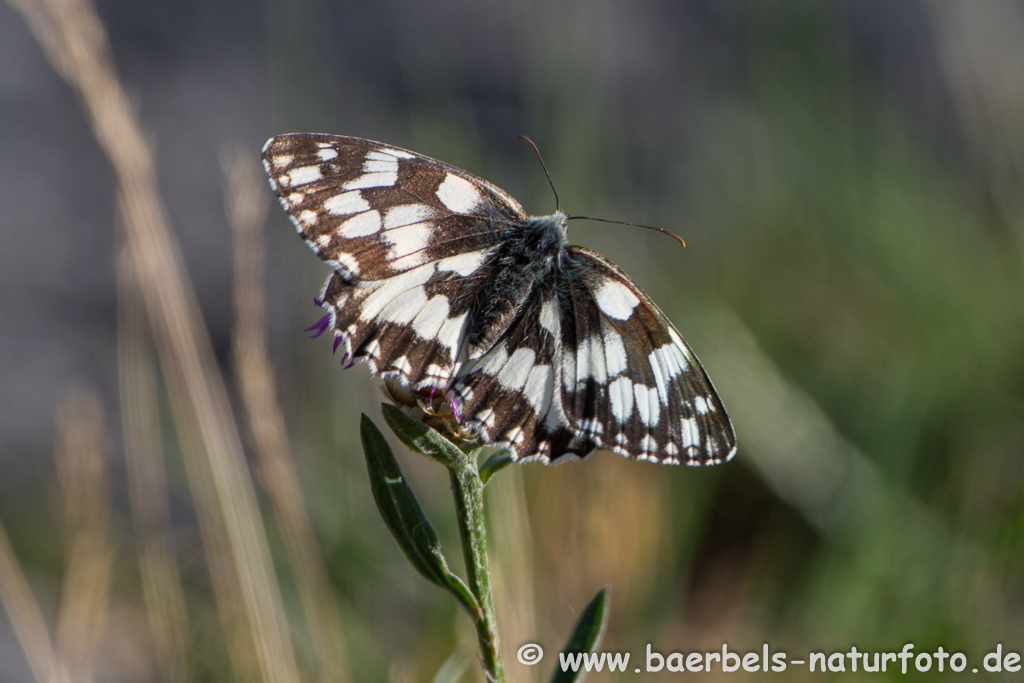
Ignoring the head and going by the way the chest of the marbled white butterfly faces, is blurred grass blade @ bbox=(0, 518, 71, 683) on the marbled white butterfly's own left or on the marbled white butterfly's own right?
on the marbled white butterfly's own left

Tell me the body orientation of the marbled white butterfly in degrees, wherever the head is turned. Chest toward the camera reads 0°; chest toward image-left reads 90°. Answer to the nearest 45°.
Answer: approximately 225°

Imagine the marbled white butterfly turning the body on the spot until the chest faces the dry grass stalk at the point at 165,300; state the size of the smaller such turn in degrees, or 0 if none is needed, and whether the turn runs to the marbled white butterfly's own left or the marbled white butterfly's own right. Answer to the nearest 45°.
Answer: approximately 90° to the marbled white butterfly's own left

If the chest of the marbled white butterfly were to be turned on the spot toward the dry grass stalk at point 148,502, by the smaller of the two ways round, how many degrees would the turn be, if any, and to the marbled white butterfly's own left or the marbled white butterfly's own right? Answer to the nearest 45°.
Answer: approximately 90° to the marbled white butterfly's own left

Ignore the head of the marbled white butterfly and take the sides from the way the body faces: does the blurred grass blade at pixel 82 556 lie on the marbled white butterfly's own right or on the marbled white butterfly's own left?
on the marbled white butterfly's own left
